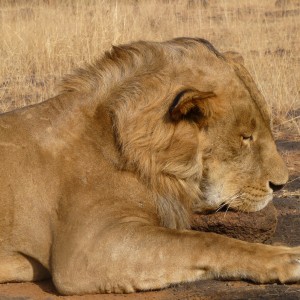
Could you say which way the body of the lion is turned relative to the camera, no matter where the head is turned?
to the viewer's right
